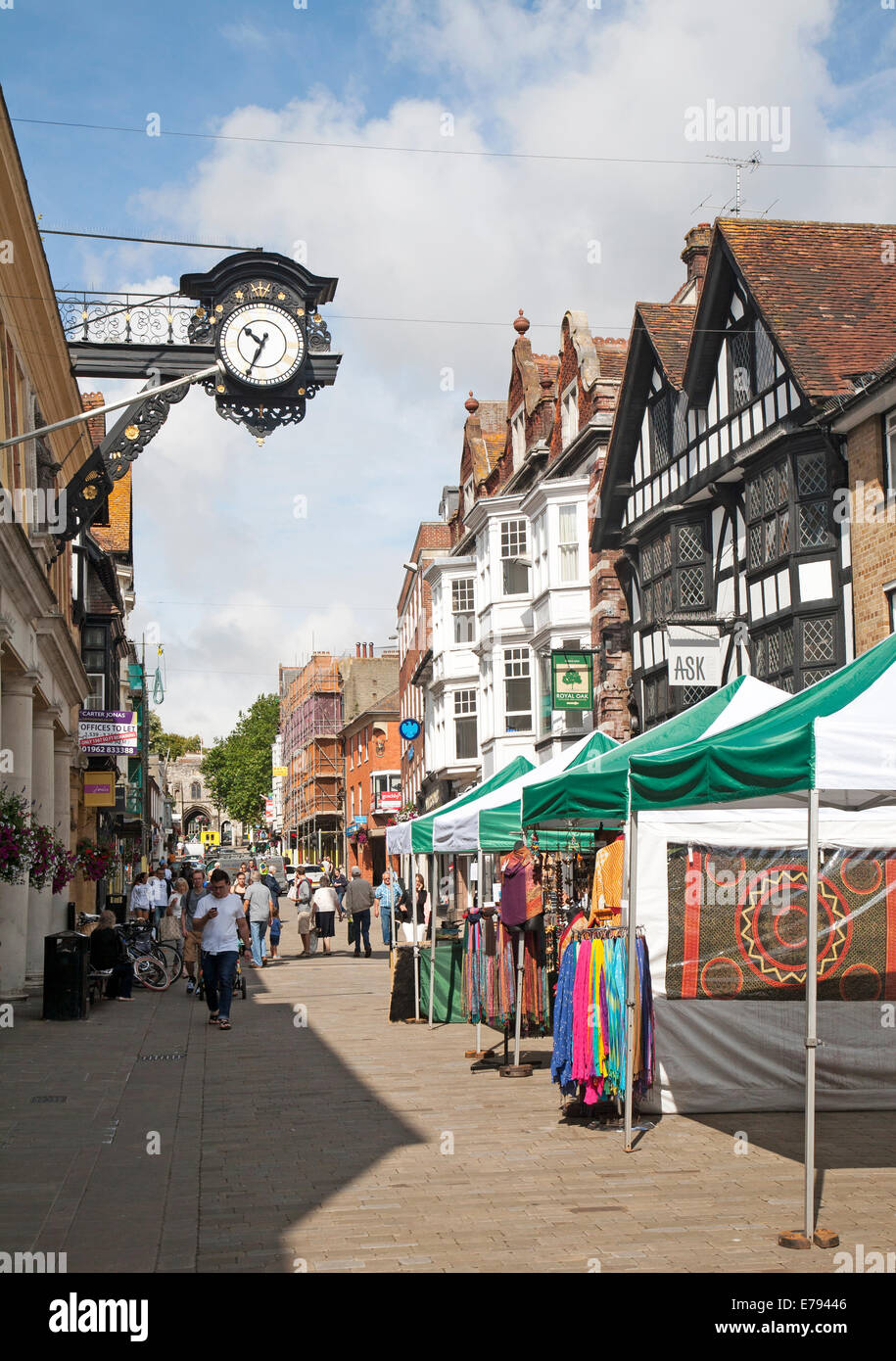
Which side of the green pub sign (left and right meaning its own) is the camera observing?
front

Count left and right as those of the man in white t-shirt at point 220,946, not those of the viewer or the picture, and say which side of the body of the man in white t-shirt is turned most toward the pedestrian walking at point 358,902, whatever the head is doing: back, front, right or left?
back

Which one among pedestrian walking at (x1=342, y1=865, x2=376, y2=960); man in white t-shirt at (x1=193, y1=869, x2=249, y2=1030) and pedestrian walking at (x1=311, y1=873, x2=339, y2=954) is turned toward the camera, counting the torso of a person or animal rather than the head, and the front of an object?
the man in white t-shirt

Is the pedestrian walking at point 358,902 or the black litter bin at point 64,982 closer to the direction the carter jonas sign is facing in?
the black litter bin

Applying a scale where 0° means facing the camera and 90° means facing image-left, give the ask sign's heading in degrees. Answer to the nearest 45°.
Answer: approximately 0°

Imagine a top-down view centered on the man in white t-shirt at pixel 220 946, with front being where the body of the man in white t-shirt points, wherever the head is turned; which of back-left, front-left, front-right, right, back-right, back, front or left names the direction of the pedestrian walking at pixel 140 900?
back
